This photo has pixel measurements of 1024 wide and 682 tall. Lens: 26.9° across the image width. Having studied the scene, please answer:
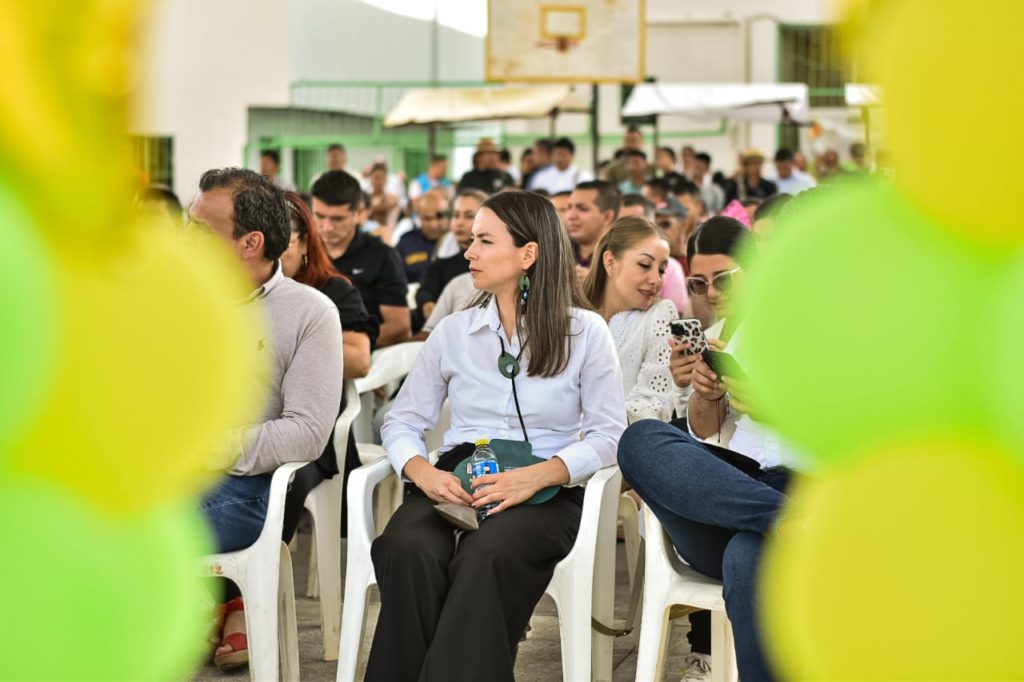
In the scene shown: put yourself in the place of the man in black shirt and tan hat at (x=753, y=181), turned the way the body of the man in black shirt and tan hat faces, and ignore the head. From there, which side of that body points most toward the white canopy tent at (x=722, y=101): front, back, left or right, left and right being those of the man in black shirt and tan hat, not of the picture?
back

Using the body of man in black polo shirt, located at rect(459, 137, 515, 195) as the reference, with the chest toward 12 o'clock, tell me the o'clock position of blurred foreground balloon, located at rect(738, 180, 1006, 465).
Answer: The blurred foreground balloon is roughly at 12 o'clock from the man in black polo shirt.

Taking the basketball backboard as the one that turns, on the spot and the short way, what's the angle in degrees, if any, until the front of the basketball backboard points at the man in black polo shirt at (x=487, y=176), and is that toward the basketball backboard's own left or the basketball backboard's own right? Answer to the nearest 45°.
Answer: approximately 45° to the basketball backboard's own right

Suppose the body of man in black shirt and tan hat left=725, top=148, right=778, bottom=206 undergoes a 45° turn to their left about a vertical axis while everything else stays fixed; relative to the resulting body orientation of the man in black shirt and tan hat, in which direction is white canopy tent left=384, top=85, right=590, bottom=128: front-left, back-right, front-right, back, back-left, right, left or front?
back

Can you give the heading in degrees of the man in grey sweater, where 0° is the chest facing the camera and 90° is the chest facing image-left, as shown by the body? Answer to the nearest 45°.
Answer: approximately 90°

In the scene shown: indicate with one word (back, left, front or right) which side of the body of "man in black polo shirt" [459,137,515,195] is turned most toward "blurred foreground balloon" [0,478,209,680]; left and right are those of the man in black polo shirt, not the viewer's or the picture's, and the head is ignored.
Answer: front

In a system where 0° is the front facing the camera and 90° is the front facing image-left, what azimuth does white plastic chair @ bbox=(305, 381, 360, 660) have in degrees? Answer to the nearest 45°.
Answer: approximately 45°

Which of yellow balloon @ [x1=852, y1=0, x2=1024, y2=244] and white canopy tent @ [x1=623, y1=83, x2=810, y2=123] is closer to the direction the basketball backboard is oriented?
the yellow balloon

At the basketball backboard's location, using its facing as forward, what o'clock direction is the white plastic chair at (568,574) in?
The white plastic chair is roughly at 12 o'clock from the basketball backboard.

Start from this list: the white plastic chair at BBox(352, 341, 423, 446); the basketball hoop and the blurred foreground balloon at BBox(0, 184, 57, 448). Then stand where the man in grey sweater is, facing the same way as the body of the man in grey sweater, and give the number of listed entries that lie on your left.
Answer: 1

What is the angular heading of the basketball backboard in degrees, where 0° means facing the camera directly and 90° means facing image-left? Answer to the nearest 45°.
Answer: approximately 0°

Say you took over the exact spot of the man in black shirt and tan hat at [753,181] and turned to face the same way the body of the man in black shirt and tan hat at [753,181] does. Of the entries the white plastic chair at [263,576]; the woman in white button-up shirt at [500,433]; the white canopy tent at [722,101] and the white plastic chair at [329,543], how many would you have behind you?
1

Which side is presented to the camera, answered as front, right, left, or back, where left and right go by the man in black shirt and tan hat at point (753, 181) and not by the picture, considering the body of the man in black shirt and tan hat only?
front
